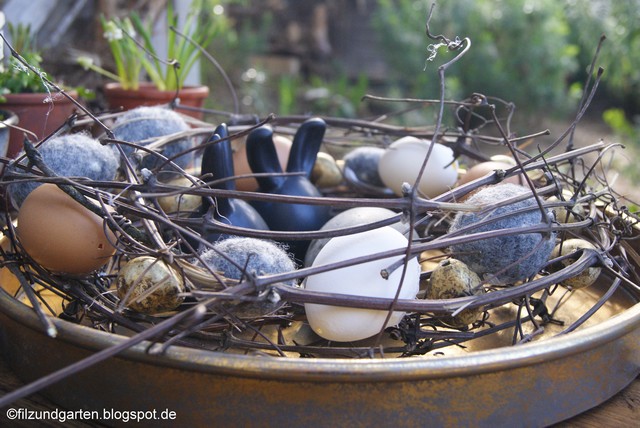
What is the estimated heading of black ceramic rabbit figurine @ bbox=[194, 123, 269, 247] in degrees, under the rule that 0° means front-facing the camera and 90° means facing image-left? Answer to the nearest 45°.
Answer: approximately 90°

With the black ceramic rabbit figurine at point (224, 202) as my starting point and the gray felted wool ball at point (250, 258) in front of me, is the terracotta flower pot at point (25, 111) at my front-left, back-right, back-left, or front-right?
back-right
